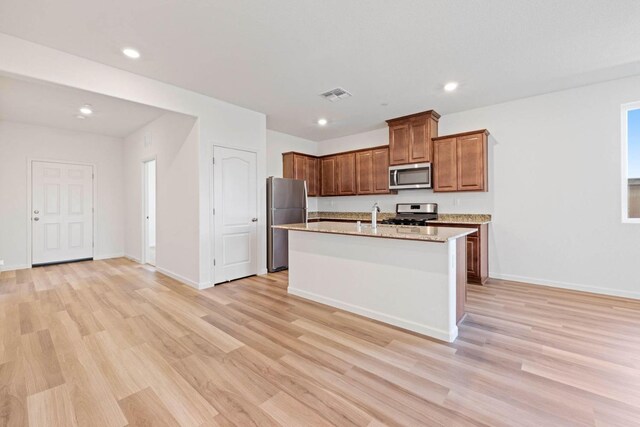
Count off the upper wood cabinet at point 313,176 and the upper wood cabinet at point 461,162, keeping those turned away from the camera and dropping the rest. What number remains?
0

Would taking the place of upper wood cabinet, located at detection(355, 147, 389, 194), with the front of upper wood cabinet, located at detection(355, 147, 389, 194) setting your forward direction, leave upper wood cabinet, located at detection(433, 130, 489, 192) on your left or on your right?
on your left

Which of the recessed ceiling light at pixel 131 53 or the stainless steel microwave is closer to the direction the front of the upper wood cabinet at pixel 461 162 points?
the recessed ceiling light

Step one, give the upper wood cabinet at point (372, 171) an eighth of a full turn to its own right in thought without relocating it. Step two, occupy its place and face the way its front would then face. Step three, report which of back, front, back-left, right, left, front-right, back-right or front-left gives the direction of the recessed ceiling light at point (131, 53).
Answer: front-left

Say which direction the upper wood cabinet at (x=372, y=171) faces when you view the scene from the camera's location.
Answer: facing the viewer and to the left of the viewer

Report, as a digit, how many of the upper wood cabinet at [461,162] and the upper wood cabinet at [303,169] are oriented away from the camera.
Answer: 0

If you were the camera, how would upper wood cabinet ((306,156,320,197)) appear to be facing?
facing the viewer and to the right of the viewer

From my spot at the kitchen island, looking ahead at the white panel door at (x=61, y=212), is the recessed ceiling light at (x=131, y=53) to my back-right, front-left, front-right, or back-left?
front-left

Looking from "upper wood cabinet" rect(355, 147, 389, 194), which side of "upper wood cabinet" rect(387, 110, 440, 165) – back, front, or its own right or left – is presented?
right

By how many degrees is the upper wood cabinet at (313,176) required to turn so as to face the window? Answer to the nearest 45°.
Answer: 0° — it already faces it

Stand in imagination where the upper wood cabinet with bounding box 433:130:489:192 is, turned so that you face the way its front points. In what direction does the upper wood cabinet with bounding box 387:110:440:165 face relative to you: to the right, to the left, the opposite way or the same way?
the same way

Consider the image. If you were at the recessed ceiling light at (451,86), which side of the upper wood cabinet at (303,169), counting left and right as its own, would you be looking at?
front
